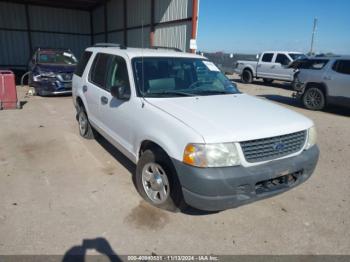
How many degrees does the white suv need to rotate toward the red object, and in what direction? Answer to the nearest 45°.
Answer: approximately 180°

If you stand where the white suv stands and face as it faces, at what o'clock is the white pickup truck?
The white pickup truck is roughly at 8 o'clock from the white suv.

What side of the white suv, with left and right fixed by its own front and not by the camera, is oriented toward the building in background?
back

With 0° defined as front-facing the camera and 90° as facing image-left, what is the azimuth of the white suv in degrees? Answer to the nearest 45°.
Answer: approximately 315°

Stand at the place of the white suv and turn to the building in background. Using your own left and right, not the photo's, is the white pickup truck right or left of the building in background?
right
